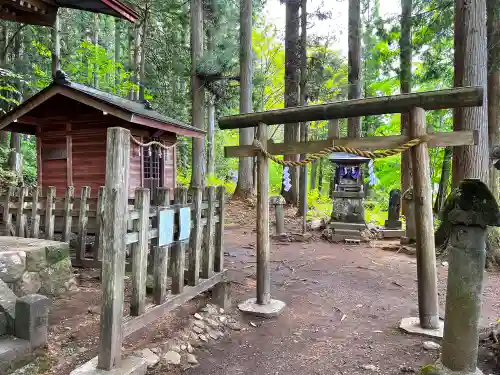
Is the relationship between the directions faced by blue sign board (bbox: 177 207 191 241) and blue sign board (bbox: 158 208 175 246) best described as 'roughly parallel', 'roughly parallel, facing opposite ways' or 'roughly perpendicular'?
roughly parallel

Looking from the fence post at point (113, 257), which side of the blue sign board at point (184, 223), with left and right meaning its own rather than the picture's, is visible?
right

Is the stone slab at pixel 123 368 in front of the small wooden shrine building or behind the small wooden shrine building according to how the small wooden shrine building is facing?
in front

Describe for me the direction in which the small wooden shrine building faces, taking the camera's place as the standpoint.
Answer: facing the viewer and to the right of the viewer

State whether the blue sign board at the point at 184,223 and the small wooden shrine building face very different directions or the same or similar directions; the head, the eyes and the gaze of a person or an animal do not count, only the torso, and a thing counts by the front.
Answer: same or similar directions

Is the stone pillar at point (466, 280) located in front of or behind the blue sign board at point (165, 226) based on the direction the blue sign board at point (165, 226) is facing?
in front

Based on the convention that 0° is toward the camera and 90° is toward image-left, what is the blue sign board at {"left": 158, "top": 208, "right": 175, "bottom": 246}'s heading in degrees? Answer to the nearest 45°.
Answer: approximately 315°

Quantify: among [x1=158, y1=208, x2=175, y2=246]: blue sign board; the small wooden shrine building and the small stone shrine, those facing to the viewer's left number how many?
0

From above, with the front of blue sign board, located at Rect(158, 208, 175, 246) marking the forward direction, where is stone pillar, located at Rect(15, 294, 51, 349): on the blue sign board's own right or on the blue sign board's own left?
on the blue sign board's own right

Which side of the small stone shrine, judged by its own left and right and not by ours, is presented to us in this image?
front

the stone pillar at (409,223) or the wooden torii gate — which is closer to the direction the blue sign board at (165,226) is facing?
the wooden torii gate

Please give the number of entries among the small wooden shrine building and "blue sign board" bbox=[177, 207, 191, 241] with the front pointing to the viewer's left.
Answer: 0

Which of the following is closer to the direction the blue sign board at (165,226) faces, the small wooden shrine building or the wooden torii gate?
the wooden torii gate
